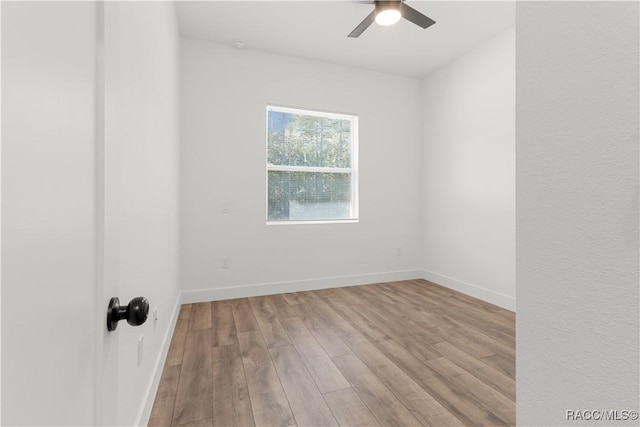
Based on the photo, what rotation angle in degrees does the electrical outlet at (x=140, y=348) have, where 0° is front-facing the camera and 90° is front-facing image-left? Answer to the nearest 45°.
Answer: approximately 270°

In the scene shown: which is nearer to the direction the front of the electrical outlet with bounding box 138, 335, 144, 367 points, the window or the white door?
the window

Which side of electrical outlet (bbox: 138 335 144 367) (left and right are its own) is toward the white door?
right

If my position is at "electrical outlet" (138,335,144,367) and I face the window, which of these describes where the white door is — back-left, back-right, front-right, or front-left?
back-right

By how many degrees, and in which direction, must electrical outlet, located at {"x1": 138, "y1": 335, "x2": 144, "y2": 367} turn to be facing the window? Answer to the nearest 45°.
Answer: approximately 45° to its left
